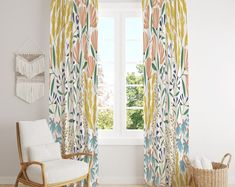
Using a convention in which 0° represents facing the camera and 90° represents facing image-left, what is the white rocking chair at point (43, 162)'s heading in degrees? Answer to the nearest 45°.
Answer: approximately 315°

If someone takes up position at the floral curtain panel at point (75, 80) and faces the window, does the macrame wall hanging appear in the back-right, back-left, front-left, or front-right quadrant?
back-left

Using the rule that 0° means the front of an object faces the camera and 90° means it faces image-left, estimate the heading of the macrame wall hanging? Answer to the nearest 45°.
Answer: approximately 0°

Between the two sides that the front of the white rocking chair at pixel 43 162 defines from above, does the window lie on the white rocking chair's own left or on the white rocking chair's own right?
on the white rocking chair's own left

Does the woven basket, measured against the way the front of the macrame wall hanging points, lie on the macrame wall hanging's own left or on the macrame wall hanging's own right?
on the macrame wall hanging's own left

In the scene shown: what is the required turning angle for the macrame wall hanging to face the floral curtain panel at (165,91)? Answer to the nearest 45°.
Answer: approximately 90° to its left
